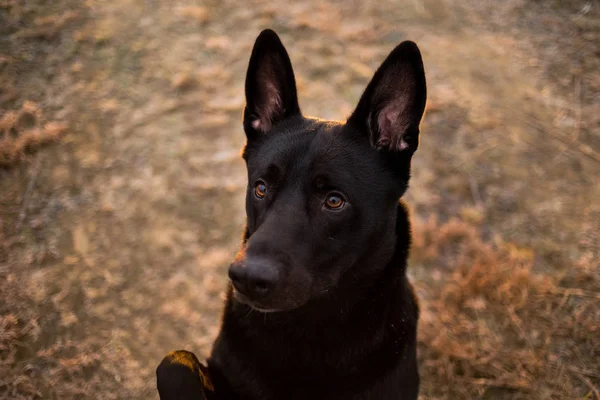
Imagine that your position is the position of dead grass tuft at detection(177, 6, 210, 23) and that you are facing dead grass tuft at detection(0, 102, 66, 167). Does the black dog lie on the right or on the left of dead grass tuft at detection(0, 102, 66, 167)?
left

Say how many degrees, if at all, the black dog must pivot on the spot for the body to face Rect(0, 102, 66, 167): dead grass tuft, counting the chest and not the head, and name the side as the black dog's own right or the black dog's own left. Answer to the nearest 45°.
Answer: approximately 90° to the black dog's own right

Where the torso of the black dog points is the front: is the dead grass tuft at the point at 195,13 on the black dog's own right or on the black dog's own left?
on the black dog's own right

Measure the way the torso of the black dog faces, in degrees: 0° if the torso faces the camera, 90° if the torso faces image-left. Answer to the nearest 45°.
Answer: approximately 45°
